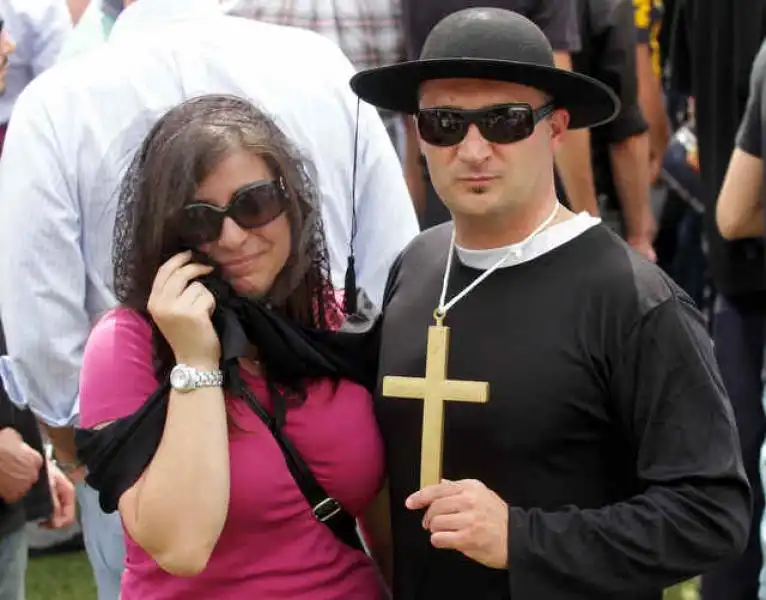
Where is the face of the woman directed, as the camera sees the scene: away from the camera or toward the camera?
toward the camera

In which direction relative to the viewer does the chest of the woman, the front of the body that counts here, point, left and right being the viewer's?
facing the viewer

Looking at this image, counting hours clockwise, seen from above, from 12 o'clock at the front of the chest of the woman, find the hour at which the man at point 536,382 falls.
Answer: The man is roughly at 10 o'clock from the woman.

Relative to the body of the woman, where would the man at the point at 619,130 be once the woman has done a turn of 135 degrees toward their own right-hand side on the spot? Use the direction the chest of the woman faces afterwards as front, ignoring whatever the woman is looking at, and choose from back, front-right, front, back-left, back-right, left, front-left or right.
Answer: right

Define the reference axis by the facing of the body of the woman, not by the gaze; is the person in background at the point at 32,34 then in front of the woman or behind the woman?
behind

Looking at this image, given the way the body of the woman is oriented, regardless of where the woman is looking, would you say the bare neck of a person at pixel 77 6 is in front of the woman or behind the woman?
behind

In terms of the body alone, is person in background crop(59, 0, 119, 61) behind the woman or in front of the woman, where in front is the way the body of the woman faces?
behind
